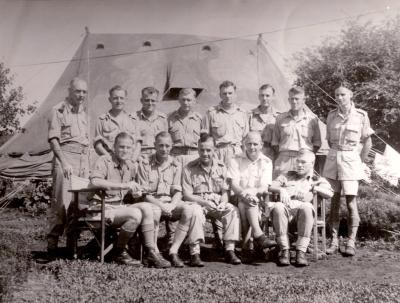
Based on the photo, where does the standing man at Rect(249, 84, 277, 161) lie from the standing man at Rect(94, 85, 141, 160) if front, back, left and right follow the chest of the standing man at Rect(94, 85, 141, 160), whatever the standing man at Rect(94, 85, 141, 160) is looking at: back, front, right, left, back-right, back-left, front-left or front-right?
left

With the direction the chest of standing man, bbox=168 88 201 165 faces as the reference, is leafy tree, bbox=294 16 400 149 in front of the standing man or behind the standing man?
behind

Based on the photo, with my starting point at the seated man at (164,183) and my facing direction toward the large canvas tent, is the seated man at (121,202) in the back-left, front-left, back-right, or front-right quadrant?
back-left

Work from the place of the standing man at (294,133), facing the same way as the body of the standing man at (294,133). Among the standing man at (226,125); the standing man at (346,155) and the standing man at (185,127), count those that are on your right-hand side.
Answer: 2

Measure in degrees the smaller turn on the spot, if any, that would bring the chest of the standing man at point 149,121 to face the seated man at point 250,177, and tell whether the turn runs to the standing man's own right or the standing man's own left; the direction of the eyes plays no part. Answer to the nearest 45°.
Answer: approximately 45° to the standing man's own left

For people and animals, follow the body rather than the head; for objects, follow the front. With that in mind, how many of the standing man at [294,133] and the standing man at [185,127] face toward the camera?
2

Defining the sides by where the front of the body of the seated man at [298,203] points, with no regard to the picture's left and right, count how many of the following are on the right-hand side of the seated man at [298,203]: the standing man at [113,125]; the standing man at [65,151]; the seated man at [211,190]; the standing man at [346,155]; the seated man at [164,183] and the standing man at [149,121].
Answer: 5

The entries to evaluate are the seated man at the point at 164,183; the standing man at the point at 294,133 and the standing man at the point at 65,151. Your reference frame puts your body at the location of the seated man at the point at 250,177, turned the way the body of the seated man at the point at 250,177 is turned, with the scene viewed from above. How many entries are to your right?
2

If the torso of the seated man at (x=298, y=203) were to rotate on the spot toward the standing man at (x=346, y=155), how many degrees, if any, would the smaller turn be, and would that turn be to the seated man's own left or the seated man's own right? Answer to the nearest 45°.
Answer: approximately 135° to the seated man's own left
